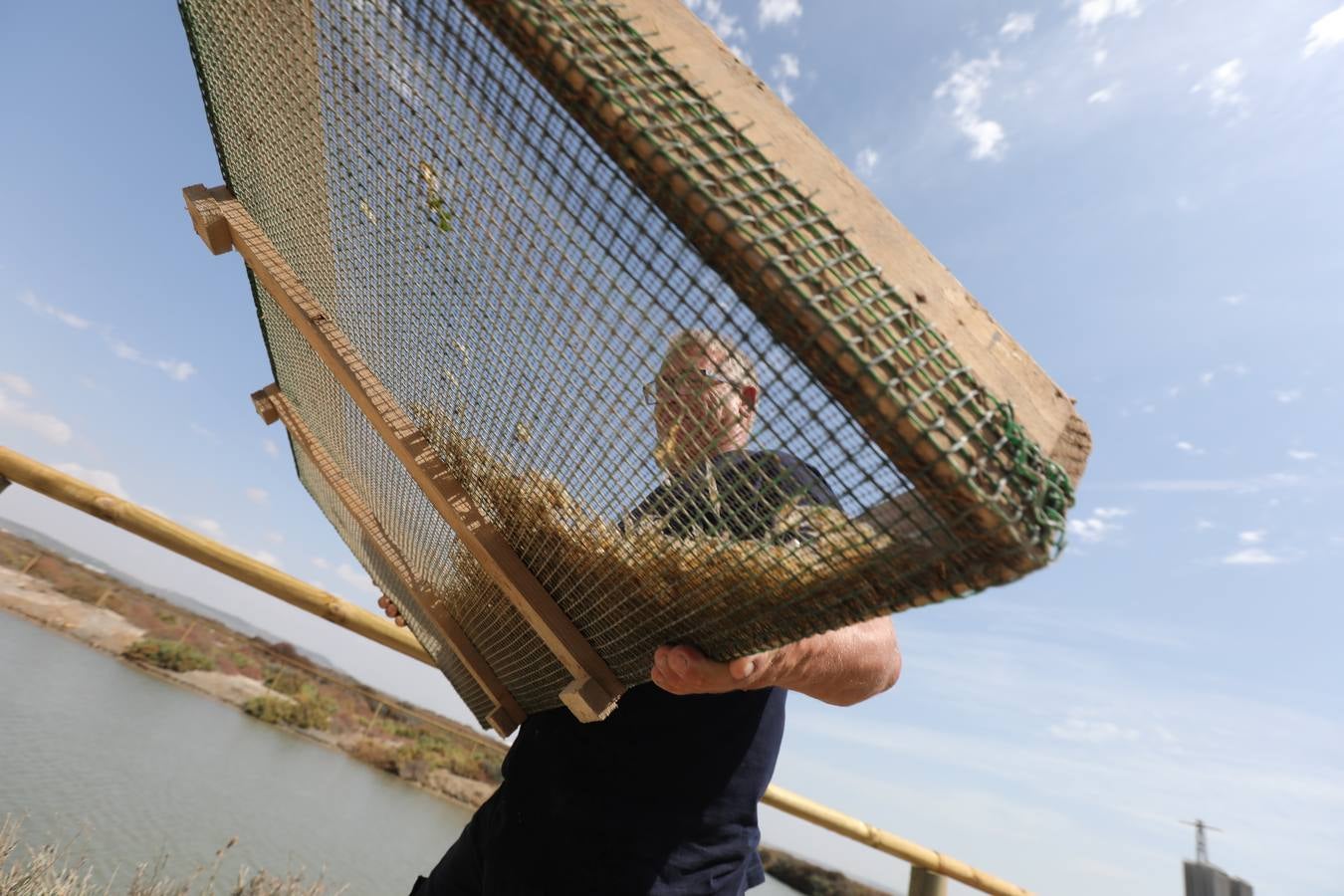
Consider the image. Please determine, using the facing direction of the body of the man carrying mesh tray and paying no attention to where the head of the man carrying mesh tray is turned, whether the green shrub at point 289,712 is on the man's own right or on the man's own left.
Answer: on the man's own right

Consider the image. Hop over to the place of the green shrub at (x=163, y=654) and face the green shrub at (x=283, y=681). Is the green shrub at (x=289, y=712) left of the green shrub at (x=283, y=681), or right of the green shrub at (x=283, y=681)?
right

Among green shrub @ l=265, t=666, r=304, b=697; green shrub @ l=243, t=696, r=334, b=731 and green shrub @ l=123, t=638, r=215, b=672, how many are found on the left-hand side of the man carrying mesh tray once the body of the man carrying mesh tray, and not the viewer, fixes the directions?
0

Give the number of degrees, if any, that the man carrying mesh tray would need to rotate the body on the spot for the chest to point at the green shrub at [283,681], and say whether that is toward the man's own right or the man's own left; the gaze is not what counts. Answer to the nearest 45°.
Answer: approximately 90° to the man's own right

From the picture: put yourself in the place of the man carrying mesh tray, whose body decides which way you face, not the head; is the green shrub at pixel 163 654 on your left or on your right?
on your right
